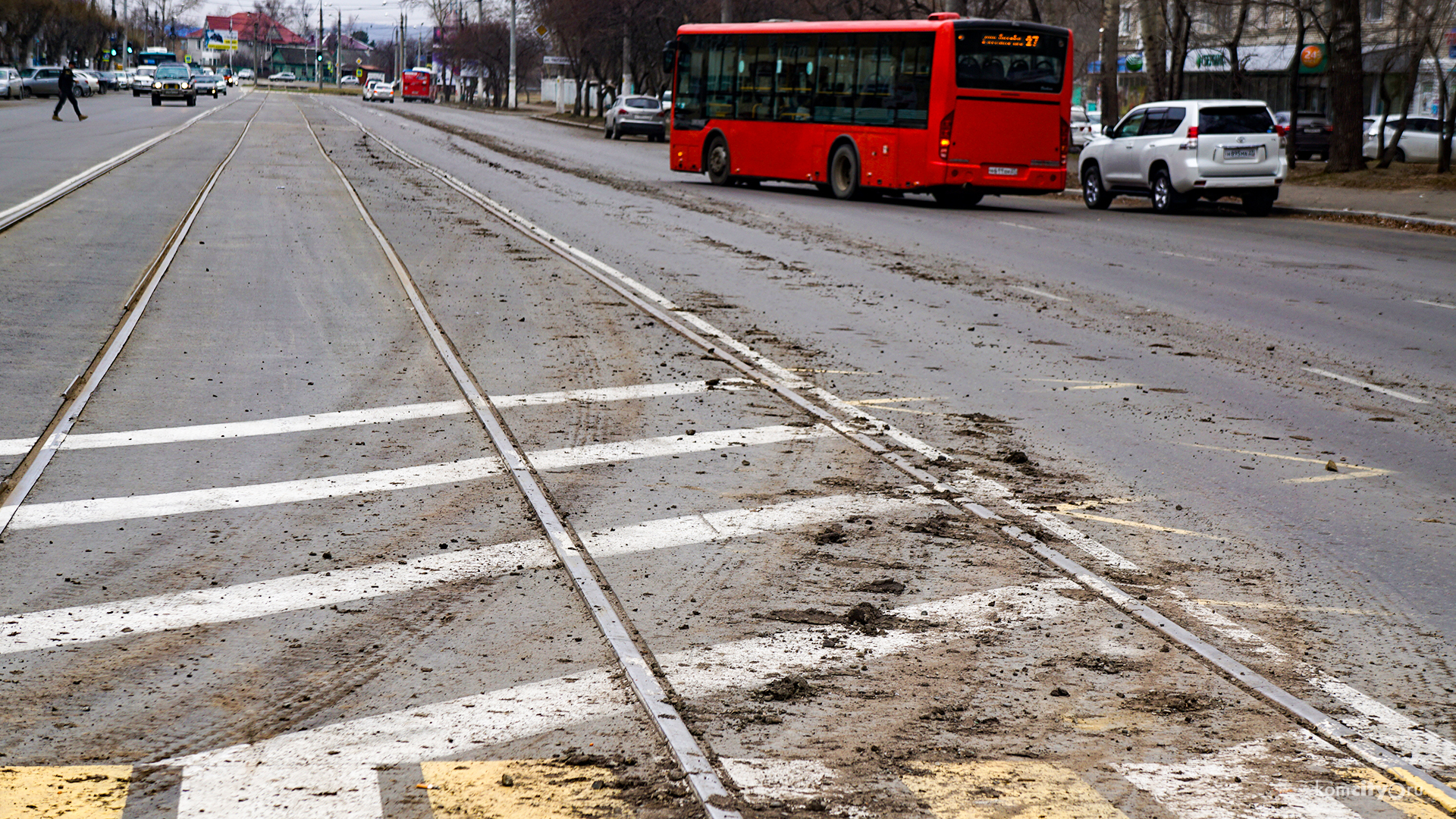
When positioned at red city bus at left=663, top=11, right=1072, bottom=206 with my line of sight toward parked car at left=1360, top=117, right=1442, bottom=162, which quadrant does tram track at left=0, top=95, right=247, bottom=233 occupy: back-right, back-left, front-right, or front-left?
back-left

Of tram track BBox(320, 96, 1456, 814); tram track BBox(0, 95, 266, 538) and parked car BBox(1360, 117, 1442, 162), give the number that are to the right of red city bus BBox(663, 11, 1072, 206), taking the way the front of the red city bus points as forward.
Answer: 1

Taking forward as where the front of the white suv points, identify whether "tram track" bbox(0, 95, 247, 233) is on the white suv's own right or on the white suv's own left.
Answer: on the white suv's own left

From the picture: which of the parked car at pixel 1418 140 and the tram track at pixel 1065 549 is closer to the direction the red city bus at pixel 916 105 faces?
the parked car

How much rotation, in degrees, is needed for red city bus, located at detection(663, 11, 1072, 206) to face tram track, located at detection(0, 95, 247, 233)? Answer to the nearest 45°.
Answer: approximately 90° to its left

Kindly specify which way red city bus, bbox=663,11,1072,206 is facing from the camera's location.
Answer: facing away from the viewer and to the left of the viewer

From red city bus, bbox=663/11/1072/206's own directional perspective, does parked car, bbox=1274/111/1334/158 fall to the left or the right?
on its right

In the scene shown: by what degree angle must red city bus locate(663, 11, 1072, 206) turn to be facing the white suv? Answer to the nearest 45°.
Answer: approximately 135° to its right

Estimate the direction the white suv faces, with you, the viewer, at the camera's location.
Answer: facing away from the viewer and to the left of the viewer
